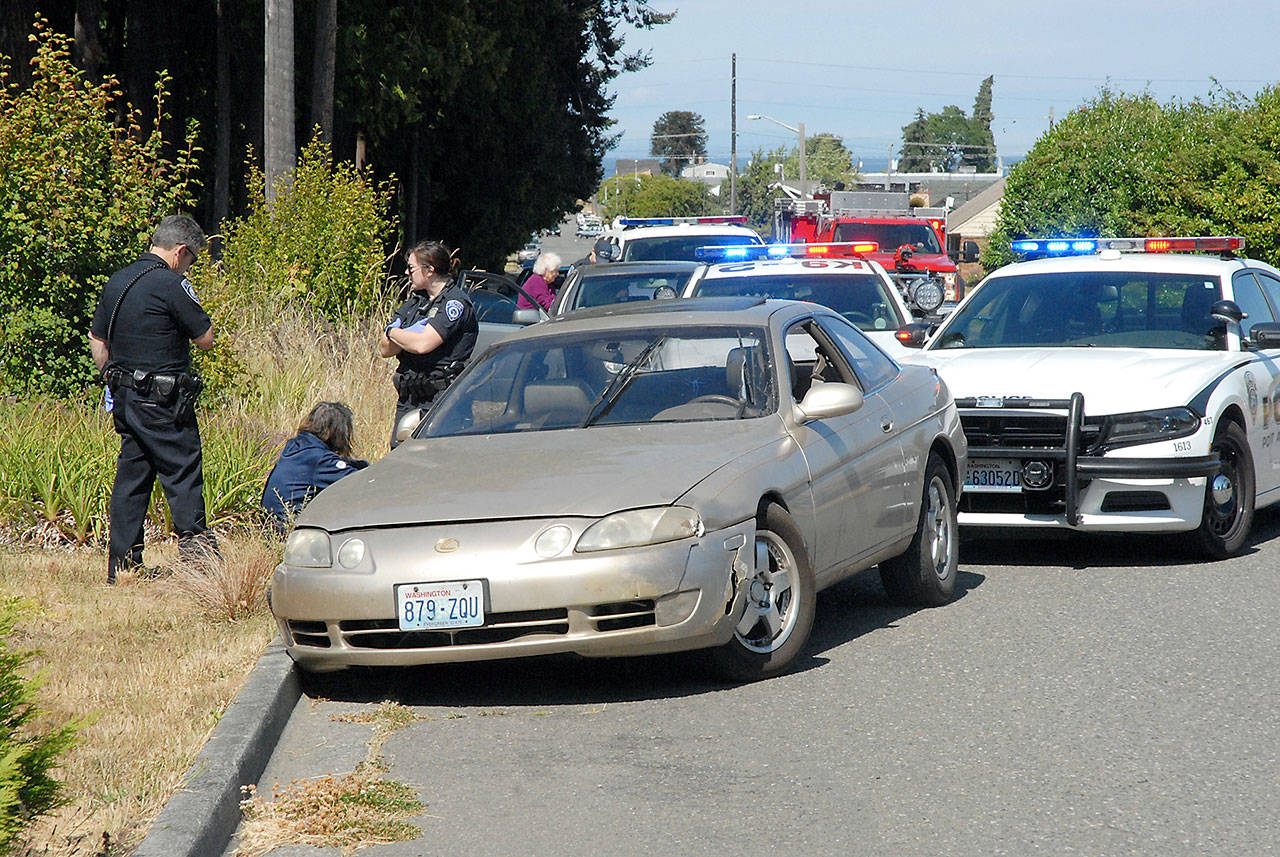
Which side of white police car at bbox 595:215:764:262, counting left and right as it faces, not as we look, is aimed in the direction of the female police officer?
front

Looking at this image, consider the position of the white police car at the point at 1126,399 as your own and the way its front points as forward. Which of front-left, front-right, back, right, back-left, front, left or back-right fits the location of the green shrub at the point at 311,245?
right

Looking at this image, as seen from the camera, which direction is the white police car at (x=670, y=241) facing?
toward the camera

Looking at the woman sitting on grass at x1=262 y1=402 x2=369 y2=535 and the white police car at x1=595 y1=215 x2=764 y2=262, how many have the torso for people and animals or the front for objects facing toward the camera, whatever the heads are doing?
1

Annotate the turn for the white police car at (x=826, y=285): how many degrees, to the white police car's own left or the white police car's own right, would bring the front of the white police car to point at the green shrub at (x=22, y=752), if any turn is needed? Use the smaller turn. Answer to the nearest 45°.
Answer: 0° — it already faces it

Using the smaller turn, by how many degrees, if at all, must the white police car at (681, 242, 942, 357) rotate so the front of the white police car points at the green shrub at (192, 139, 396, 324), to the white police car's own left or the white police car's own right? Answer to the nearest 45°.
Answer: approximately 135° to the white police car's own right

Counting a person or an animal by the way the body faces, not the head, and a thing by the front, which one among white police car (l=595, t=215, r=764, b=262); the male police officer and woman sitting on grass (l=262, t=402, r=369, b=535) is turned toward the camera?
the white police car

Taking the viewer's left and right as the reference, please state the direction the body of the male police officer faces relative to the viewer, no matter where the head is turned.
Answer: facing away from the viewer and to the right of the viewer

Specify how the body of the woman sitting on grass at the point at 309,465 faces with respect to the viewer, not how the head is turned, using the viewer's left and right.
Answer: facing away from the viewer and to the right of the viewer

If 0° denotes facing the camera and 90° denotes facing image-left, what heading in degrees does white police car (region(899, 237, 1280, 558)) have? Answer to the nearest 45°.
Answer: approximately 45°

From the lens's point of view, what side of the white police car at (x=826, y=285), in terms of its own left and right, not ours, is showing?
front

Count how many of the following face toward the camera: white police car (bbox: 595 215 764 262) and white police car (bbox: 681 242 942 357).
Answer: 2

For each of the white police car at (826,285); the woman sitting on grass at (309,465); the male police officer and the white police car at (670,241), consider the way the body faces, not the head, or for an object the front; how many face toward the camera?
2
